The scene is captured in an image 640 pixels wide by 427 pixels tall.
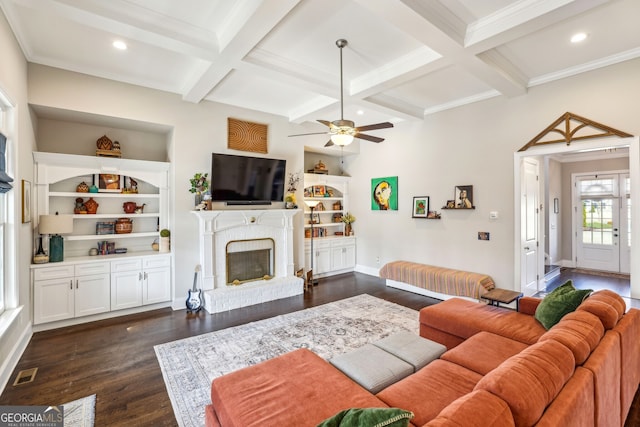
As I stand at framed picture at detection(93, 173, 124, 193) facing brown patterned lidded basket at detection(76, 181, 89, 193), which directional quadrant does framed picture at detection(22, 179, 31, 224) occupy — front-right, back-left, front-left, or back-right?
front-left

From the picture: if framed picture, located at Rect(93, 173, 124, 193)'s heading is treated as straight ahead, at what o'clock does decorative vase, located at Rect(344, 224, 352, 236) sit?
The decorative vase is roughly at 9 o'clock from the framed picture.

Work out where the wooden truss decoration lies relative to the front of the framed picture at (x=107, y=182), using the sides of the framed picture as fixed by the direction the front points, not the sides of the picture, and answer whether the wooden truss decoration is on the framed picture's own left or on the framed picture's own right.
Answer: on the framed picture's own left

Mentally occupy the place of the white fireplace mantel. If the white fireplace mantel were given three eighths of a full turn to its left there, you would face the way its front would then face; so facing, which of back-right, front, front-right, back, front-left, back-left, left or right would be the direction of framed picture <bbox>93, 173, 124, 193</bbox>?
left

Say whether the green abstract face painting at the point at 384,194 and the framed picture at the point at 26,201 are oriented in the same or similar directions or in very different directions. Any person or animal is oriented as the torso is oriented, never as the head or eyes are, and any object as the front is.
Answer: very different directions

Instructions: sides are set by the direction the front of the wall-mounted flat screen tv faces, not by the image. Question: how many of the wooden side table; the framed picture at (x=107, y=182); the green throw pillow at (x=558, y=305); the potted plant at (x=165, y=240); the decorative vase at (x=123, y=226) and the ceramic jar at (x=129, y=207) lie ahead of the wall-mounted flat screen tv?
2

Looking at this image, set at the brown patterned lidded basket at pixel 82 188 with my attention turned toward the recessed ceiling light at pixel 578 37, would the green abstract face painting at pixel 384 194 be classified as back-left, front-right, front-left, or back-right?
front-left

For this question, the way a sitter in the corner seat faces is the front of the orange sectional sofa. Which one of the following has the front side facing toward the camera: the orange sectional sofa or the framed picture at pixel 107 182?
the framed picture

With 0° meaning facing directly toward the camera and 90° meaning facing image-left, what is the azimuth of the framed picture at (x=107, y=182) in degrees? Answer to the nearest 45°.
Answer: approximately 0°

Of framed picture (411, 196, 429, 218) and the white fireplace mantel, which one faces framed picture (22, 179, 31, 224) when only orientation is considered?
framed picture (411, 196, 429, 218)

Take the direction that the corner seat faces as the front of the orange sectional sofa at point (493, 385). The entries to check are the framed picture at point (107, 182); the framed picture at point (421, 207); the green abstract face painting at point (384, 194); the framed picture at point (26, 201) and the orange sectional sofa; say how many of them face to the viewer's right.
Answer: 1

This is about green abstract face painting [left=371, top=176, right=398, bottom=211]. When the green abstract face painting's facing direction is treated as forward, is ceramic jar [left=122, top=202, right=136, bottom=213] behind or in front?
in front

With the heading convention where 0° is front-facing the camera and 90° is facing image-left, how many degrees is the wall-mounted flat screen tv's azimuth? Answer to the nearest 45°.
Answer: approximately 315°

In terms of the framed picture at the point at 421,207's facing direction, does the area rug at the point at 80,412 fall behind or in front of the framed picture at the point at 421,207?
in front

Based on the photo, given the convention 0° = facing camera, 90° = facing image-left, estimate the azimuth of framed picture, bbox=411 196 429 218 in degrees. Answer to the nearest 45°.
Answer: approximately 45°

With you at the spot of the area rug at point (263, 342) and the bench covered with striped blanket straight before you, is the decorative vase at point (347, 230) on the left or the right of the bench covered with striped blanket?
left

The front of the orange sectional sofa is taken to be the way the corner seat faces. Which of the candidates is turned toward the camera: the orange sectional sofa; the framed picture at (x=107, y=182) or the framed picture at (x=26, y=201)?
the framed picture at (x=107, y=182)

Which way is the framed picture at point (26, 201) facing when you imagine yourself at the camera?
facing to the right of the viewer

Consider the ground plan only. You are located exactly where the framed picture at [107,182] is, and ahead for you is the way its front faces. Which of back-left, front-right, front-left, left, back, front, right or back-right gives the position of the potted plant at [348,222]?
left

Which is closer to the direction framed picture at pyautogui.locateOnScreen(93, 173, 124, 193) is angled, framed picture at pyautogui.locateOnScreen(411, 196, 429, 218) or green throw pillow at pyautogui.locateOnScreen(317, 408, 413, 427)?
the green throw pillow

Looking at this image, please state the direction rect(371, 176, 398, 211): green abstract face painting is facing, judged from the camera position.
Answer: facing the viewer and to the left of the viewer
